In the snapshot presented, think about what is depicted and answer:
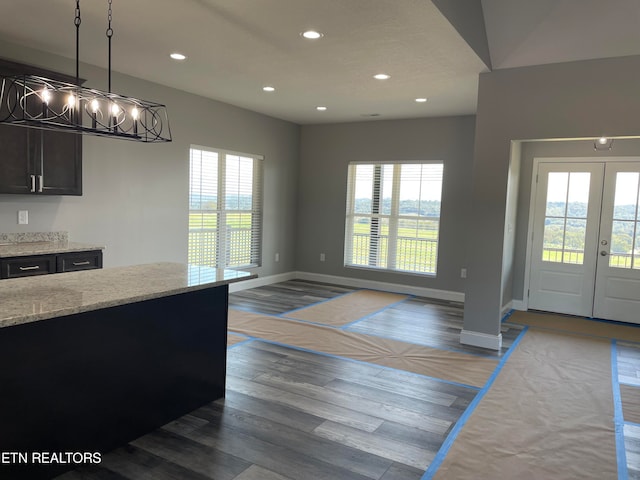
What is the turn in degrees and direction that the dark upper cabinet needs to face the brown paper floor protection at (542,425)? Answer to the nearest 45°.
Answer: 0° — it already faces it

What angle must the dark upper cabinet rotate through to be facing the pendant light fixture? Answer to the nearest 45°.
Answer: approximately 45° to its right

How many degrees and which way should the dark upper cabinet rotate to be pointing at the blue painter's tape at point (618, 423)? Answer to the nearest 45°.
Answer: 0° — it already faces it

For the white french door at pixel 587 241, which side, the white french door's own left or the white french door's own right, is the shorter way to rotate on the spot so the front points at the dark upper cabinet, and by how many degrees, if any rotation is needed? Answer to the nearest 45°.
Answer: approximately 45° to the white french door's own right

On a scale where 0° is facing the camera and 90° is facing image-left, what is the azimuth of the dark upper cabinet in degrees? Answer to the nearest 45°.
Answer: approximately 315°

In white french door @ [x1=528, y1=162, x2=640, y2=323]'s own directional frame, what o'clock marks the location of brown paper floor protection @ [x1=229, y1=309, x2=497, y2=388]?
The brown paper floor protection is roughly at 1 o'clock from the white french door.

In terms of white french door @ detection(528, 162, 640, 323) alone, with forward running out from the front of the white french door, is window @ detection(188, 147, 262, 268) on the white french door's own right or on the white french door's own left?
on the white french door's own right

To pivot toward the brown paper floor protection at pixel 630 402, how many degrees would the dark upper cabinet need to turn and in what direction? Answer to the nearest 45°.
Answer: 0° — it already faces it

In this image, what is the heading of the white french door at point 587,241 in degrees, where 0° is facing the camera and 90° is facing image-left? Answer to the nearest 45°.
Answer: approximately 0°
